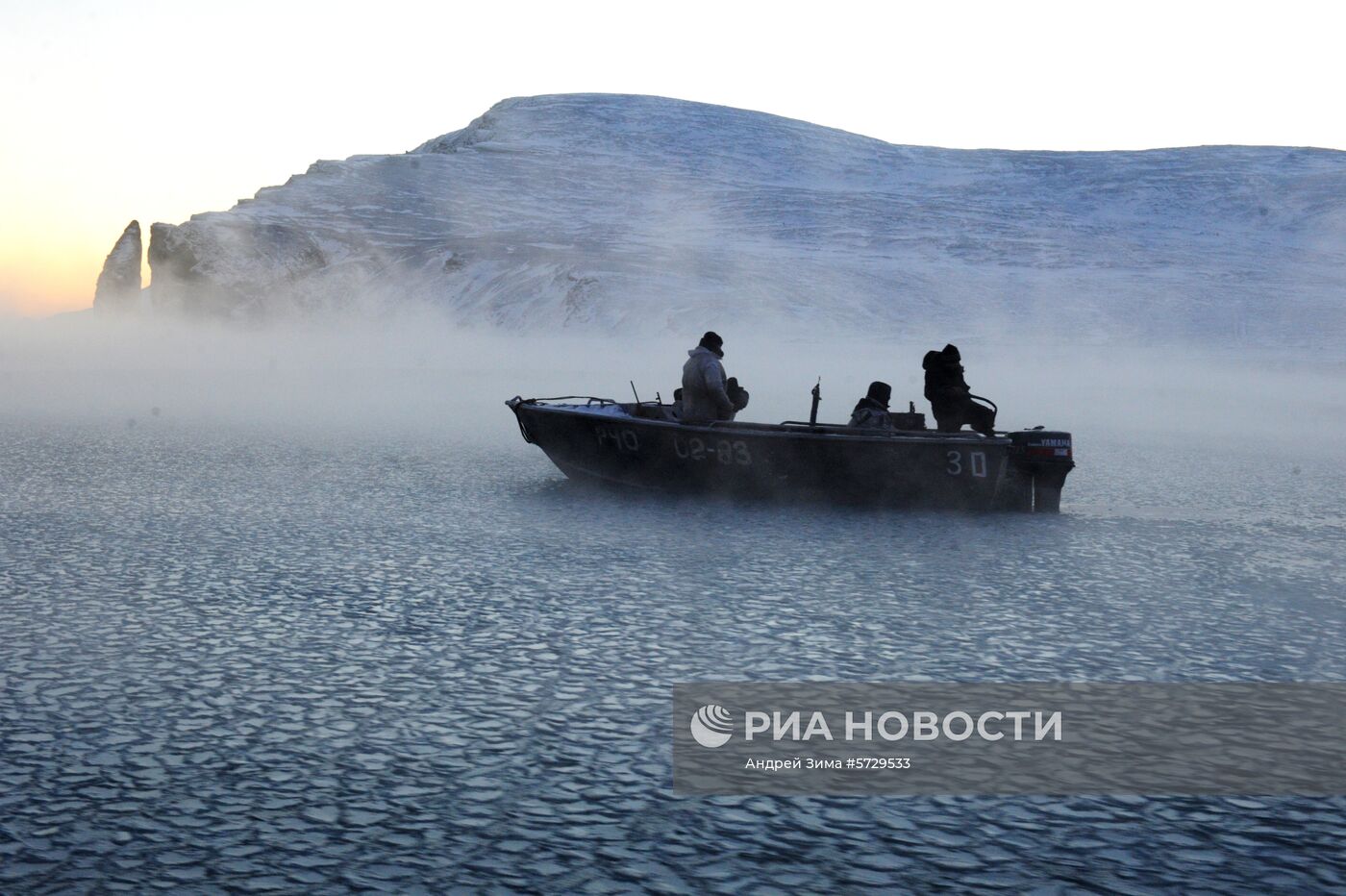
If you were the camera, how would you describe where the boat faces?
facing to the left of the viewer
